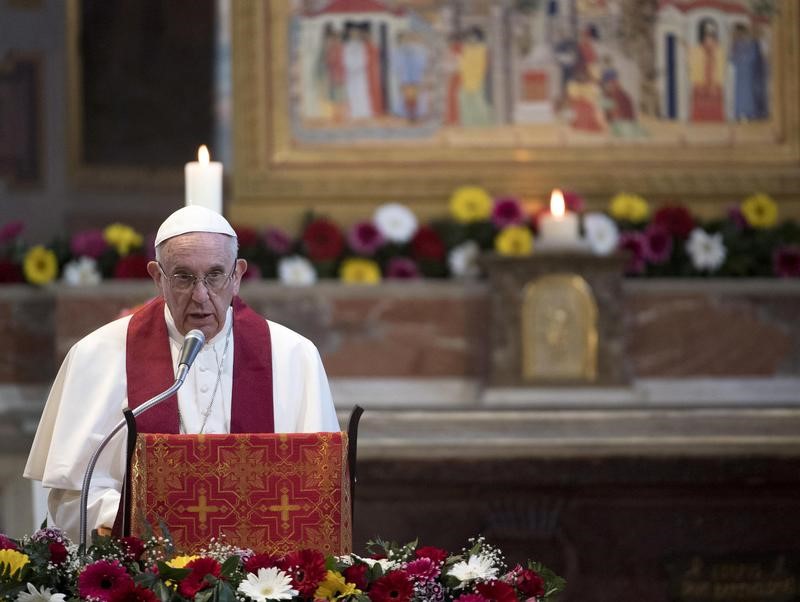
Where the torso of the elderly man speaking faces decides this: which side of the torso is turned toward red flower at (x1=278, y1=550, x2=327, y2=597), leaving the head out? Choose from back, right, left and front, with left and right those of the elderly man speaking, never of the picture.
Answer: front

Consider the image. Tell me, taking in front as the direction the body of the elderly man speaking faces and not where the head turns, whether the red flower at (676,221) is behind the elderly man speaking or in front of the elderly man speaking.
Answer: behind

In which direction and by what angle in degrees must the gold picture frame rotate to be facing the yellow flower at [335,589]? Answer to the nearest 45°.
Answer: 0° — it already faces it

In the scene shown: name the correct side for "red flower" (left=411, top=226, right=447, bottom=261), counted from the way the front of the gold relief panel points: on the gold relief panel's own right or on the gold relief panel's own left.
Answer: on the gold relief panel's own right

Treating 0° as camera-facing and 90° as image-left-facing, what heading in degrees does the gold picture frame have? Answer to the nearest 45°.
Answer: approximately 0°

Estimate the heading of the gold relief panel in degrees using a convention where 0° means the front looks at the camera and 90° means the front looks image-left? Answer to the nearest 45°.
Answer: approximately 0°

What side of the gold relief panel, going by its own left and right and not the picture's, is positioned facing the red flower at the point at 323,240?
right

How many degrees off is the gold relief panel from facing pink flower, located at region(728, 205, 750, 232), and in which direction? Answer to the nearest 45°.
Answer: approximately 135° to its left

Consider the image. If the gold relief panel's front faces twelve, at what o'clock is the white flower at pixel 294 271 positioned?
The white flower is roughly at 3 o'clock from the gold relief panel.

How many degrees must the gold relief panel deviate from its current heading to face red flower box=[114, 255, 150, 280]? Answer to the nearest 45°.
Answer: approximately 90° to its right

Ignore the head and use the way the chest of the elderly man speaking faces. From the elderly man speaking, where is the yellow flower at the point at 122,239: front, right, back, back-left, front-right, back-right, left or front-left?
back

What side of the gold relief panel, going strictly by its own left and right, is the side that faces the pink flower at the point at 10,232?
right

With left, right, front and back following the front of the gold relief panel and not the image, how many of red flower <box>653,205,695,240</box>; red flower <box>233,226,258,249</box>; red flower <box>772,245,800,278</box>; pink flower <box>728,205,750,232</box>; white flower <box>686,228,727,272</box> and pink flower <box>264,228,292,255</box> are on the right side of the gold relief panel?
2
